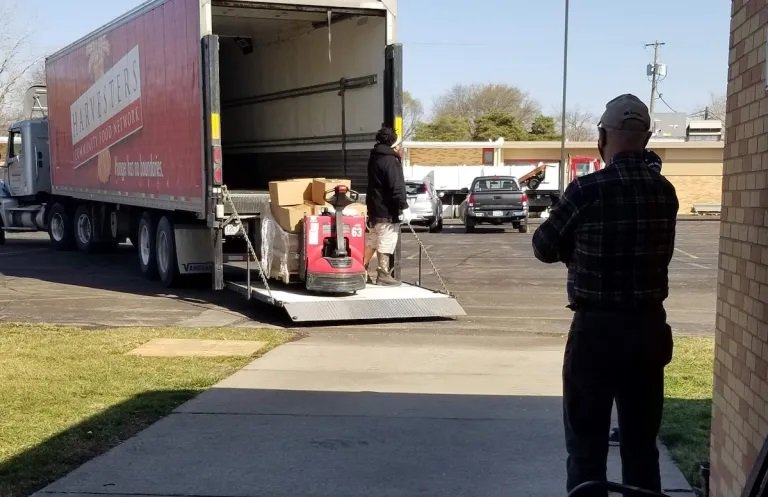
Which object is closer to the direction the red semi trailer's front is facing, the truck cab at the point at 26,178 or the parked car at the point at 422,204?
the truck cab

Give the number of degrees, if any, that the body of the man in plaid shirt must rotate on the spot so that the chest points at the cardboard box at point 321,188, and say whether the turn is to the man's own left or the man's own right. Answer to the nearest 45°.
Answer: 0° — they already face it

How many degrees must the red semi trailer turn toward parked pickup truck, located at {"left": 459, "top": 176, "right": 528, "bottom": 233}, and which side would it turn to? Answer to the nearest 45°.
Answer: approximately 90° to its right

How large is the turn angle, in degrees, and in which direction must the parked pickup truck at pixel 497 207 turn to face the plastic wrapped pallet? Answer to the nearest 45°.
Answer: approximately 180°

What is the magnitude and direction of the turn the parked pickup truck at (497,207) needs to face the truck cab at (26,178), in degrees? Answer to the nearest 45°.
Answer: approximately 135° to its left

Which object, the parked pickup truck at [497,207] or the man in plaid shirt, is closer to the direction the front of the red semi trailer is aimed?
the parked pickup truck

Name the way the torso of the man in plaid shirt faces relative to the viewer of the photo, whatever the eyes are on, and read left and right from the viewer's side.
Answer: facing away from the viewer and to the left of the viewer

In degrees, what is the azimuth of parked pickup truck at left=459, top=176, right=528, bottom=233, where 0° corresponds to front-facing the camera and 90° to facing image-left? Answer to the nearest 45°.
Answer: approximately 180°

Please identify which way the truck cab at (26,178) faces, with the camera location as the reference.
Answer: facing away from the viewer and to the left of the viewer
